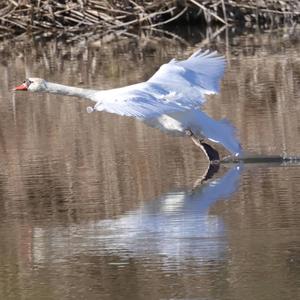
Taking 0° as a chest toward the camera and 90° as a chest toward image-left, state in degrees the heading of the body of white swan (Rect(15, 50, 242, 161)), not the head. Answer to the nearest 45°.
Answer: approximately 90°
